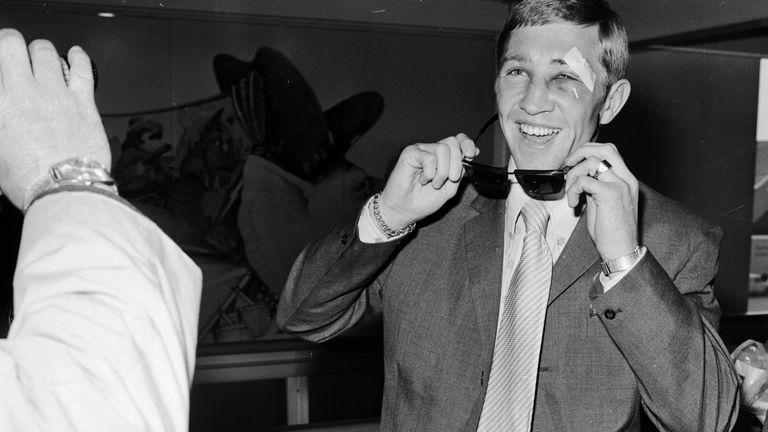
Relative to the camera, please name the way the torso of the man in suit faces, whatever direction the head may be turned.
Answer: toward the camera

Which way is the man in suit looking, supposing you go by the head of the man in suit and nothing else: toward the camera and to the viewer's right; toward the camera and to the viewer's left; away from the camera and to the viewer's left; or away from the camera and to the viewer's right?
toward the camera and to the viewer's left
